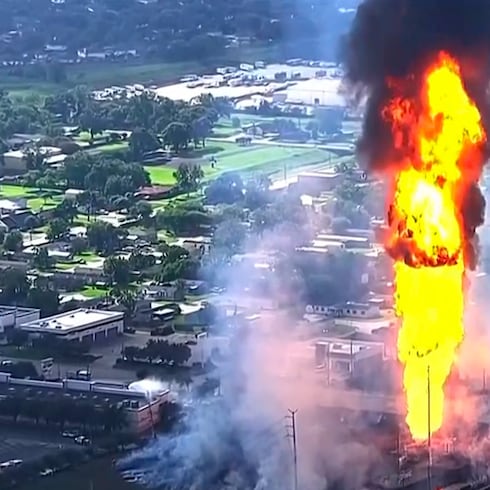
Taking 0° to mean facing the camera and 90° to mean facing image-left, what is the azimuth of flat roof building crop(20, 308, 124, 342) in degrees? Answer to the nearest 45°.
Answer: approximately 315°

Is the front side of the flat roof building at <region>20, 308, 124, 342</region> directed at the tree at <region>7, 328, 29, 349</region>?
no

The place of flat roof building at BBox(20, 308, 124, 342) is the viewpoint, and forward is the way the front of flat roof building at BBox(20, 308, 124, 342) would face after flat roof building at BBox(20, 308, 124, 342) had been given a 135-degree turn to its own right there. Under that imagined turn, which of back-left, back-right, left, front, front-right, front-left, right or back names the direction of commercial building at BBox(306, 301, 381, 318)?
back

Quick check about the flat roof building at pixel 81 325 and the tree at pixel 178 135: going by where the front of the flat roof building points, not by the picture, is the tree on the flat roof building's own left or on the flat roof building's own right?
on the flat roof building's own left

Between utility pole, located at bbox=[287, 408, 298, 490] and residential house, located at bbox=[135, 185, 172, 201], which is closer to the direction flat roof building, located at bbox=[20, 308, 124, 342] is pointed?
the utility pole

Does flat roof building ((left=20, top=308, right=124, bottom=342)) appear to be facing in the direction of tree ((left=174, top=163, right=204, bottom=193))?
no

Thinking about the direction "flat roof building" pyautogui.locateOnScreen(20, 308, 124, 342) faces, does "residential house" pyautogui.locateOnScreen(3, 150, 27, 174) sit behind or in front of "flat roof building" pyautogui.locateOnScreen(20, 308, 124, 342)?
behind

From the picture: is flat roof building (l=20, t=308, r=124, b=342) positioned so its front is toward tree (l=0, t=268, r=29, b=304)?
no

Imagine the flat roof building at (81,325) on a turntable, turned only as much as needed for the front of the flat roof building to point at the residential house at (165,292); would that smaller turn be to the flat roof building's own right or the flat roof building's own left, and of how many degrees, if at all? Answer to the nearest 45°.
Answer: approximately 90° to the flat roof building's own left
